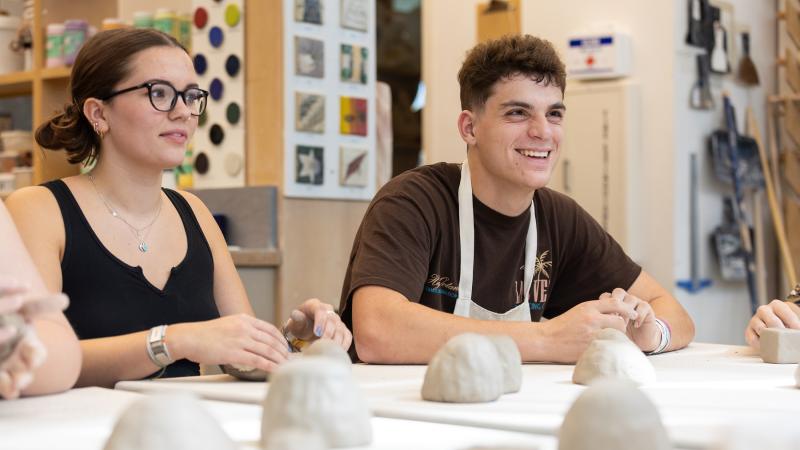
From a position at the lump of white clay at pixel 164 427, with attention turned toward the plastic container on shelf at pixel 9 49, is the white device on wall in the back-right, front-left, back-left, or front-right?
front-right

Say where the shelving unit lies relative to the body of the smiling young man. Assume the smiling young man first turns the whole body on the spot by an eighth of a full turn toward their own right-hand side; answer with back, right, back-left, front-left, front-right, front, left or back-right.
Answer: back-right

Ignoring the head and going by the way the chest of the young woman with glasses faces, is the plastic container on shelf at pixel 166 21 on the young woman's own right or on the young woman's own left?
on the young woman's own left

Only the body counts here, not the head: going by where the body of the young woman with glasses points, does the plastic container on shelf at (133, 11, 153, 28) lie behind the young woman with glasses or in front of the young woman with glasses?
behind

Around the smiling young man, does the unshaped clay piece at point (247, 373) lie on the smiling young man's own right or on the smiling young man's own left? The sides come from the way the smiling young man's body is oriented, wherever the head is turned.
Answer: on the smiling young man's own right

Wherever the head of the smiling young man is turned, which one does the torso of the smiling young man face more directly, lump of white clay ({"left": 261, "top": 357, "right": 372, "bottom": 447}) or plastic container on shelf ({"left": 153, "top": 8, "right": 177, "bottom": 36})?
the lump of white clay

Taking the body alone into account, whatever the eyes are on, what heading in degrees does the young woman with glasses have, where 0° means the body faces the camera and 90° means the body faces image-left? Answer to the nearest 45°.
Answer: approximately 315°

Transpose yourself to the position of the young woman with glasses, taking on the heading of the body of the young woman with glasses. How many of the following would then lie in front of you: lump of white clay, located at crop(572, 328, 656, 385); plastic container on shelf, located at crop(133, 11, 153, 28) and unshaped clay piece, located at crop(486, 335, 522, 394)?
2

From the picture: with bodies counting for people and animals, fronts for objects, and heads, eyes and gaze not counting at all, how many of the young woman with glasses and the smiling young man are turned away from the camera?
0

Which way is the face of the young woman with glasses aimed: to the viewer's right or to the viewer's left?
to the viewer's right

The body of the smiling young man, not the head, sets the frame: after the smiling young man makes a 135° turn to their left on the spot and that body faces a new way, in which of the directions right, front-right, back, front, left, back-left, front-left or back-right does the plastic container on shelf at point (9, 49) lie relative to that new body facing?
front-left

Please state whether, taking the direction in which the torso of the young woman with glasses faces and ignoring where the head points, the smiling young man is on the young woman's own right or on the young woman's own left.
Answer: on the young woman's own left

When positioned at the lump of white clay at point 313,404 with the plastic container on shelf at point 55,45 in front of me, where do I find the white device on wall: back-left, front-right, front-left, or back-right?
front-right

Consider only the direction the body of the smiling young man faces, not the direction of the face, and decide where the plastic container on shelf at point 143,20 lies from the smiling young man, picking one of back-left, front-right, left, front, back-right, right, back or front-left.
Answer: back

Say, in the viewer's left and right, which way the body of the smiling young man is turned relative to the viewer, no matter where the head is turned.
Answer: facing the viewer and to the right of the viewer
